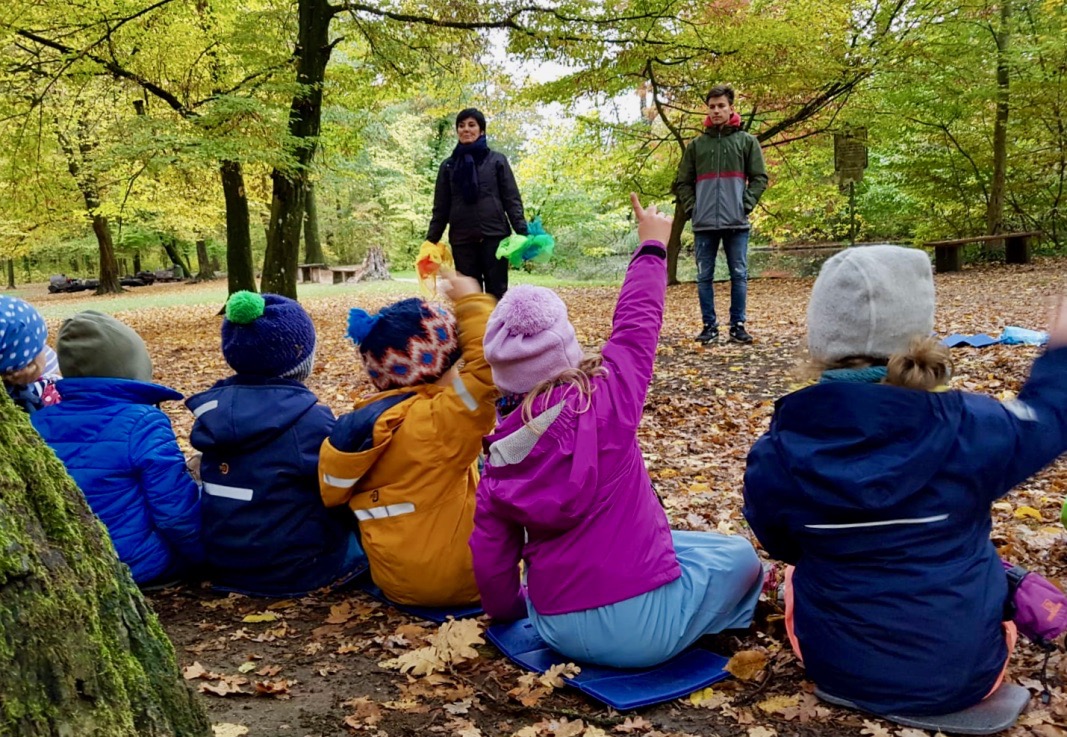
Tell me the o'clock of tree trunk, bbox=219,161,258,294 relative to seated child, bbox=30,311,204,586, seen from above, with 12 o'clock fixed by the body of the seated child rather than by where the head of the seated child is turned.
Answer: The tree trunk is roughly at 11 o'clock from the seated child.

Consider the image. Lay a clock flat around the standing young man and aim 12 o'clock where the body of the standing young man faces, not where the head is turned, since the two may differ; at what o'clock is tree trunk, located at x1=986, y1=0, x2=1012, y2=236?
The tree trunk is roughly at 7 o'clock from the standing young man.

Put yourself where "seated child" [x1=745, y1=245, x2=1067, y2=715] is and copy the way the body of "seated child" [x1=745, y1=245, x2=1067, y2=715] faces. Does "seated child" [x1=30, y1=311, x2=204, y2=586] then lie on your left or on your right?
on your left

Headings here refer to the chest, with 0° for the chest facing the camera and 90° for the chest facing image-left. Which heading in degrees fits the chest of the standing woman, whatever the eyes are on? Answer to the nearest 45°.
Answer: approximately 0°

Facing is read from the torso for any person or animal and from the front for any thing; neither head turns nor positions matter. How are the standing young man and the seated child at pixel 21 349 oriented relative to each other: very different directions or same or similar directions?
very different directions

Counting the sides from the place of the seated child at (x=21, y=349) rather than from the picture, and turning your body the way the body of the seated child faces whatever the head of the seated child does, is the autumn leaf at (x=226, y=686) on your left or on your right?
on your right

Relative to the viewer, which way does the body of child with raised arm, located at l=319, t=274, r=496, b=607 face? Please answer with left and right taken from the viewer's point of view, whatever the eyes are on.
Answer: facing away from the viewer and to the right of the viewer

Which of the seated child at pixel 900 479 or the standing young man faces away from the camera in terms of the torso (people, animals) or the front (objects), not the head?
the seated child

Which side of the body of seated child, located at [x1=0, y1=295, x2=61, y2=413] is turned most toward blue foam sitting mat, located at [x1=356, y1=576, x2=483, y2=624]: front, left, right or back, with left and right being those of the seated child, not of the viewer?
right
